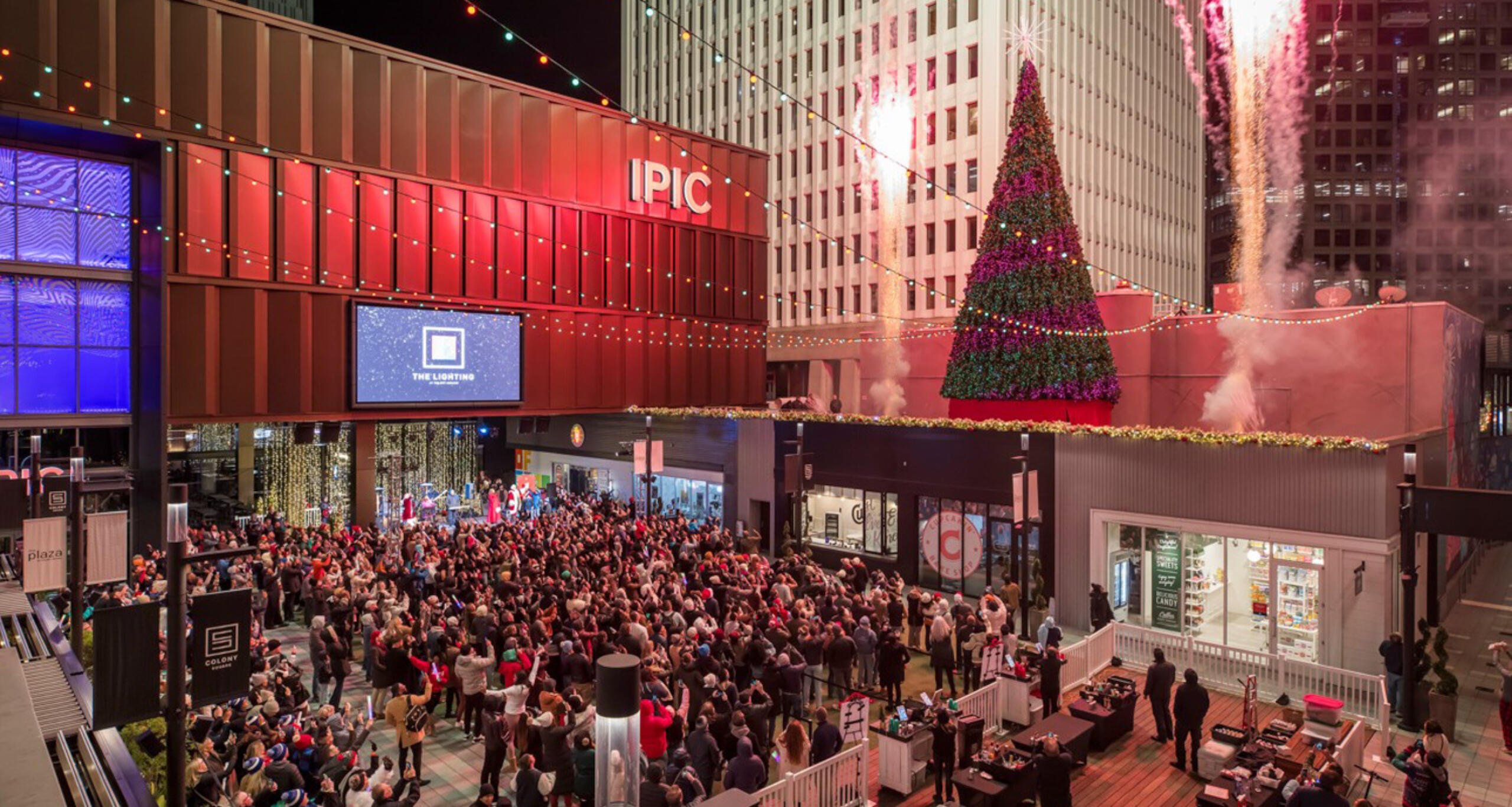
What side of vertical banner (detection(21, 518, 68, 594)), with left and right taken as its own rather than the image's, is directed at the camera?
front

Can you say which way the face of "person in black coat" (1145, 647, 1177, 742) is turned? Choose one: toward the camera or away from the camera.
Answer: away from the camera

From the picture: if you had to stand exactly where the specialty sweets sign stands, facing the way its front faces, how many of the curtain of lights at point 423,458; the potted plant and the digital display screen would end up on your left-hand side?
1

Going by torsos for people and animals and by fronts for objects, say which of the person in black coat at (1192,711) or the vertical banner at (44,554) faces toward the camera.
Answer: the vertical banner

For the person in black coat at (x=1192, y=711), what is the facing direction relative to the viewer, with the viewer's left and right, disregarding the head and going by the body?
facing away from the viewer and to the left of the viewer

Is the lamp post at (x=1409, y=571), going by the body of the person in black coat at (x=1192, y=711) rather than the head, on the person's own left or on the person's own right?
on the person's own right

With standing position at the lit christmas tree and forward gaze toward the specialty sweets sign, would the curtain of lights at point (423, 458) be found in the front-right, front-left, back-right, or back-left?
back-right

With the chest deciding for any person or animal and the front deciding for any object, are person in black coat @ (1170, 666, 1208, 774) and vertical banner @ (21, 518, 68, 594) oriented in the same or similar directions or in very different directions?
very different directions

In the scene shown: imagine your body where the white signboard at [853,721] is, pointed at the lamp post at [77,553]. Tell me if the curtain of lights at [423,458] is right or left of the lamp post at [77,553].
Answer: right

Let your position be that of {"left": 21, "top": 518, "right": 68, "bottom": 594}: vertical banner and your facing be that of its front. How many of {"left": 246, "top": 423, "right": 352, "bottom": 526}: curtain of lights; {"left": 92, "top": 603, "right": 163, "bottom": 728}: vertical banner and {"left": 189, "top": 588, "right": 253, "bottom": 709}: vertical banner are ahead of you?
2

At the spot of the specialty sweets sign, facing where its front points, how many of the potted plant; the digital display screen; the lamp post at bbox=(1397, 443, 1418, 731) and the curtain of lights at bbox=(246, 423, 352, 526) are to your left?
2

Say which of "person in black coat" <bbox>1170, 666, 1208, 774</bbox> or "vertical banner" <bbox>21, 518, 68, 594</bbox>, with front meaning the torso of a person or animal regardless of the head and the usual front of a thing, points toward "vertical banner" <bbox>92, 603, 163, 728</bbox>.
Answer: "vertical banner" <bbox>21, 518, 68, 594</bbox>

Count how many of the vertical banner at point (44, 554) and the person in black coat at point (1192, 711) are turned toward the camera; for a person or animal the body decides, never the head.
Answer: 1

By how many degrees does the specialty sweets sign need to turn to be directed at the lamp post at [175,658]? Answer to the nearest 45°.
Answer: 0° — it already faces it

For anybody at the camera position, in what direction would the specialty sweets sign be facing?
facing the viewer and to the left of the viewer

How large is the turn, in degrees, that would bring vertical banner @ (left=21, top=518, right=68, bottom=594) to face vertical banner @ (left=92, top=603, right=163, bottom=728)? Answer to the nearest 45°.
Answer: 0° — it already faces it
